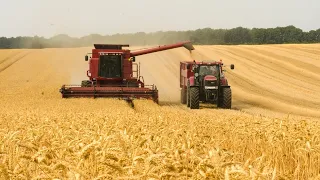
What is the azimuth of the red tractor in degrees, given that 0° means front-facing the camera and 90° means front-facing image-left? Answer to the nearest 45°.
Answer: approximately 0°
